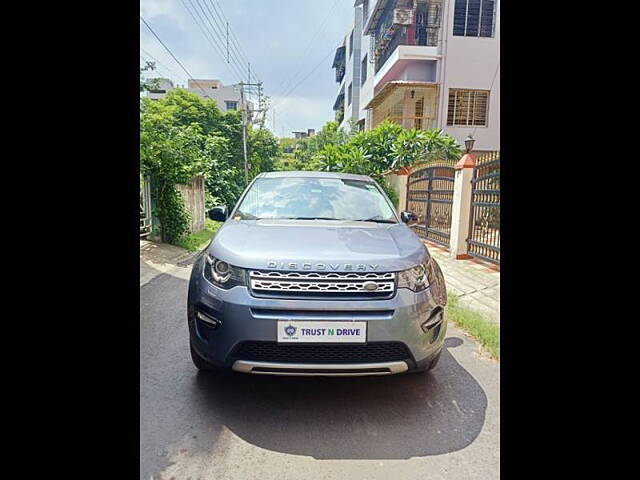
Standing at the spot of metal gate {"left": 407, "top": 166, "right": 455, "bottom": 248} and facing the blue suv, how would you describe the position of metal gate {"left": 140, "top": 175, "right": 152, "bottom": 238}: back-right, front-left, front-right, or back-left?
front-right

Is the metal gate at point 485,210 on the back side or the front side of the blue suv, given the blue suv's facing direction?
on the back side

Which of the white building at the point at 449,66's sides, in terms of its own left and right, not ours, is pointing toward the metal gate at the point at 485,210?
left

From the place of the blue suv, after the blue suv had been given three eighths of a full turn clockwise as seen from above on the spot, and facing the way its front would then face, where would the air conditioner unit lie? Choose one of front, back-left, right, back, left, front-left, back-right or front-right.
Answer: front-right

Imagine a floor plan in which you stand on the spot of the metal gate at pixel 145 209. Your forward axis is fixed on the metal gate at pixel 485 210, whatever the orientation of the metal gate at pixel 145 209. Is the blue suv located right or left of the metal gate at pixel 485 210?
right

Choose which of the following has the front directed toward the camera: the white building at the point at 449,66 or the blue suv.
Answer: the blue suv

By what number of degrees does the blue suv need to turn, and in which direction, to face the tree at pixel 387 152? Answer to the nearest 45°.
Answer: approximately 180°

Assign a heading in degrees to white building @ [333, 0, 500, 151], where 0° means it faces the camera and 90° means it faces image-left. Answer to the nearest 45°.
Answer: approximately 90°

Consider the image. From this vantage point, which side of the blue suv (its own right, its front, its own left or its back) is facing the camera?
front
